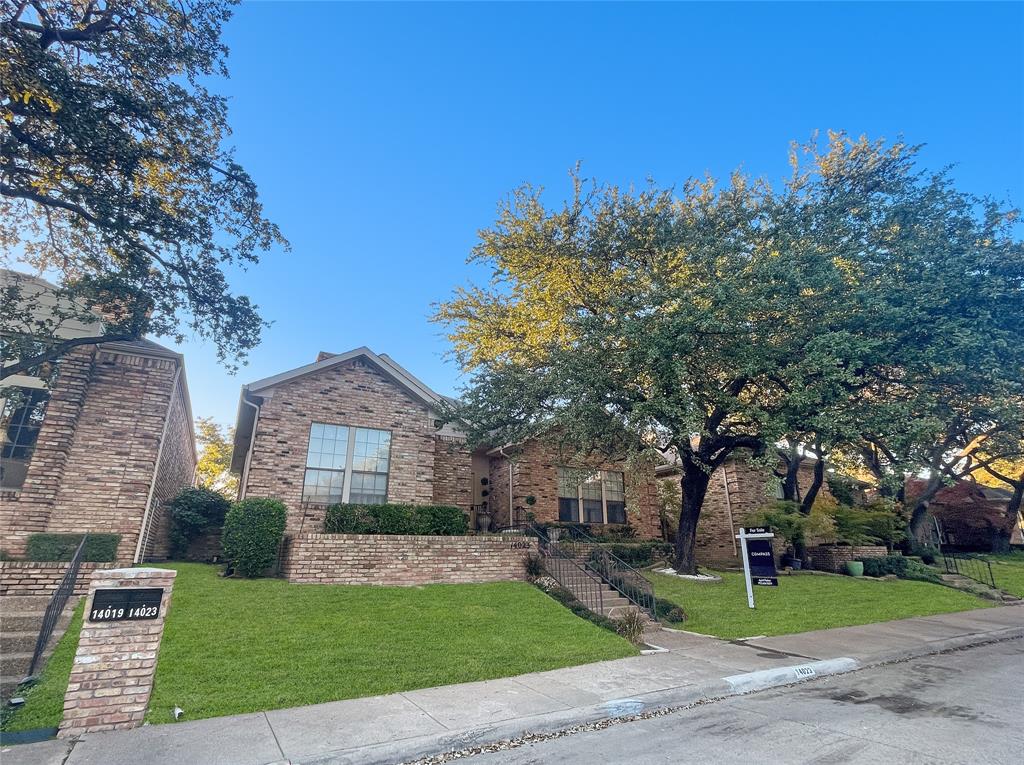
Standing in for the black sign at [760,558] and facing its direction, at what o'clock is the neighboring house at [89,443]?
The neighboring house is roughly at 2 o'clock from the black sign.

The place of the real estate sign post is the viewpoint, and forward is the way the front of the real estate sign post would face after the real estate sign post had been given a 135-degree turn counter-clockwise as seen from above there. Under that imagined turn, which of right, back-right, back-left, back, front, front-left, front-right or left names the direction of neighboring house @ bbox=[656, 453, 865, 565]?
front-left

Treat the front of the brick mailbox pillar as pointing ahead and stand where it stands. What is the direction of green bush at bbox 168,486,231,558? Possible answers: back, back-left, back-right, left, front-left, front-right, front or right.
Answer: back

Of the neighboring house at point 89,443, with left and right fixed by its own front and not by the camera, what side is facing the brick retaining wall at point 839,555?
left

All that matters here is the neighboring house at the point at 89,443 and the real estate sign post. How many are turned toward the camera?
2

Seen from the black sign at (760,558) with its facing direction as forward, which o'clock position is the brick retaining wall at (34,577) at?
The brick retaining wall is roughly at 2 o'clock from the black sign.

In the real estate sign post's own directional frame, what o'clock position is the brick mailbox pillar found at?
The brick mailbox pillar is roughly at 1 o'clock from the real estate sign post.

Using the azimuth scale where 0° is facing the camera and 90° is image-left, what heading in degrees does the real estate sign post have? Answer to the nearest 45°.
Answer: approximately 0°

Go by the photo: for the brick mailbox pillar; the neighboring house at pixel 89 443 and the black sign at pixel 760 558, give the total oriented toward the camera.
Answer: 3

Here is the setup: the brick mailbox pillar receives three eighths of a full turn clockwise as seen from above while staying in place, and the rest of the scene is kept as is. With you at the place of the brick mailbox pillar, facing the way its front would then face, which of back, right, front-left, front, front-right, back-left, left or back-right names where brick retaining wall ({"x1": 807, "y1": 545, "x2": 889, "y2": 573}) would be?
back-right
